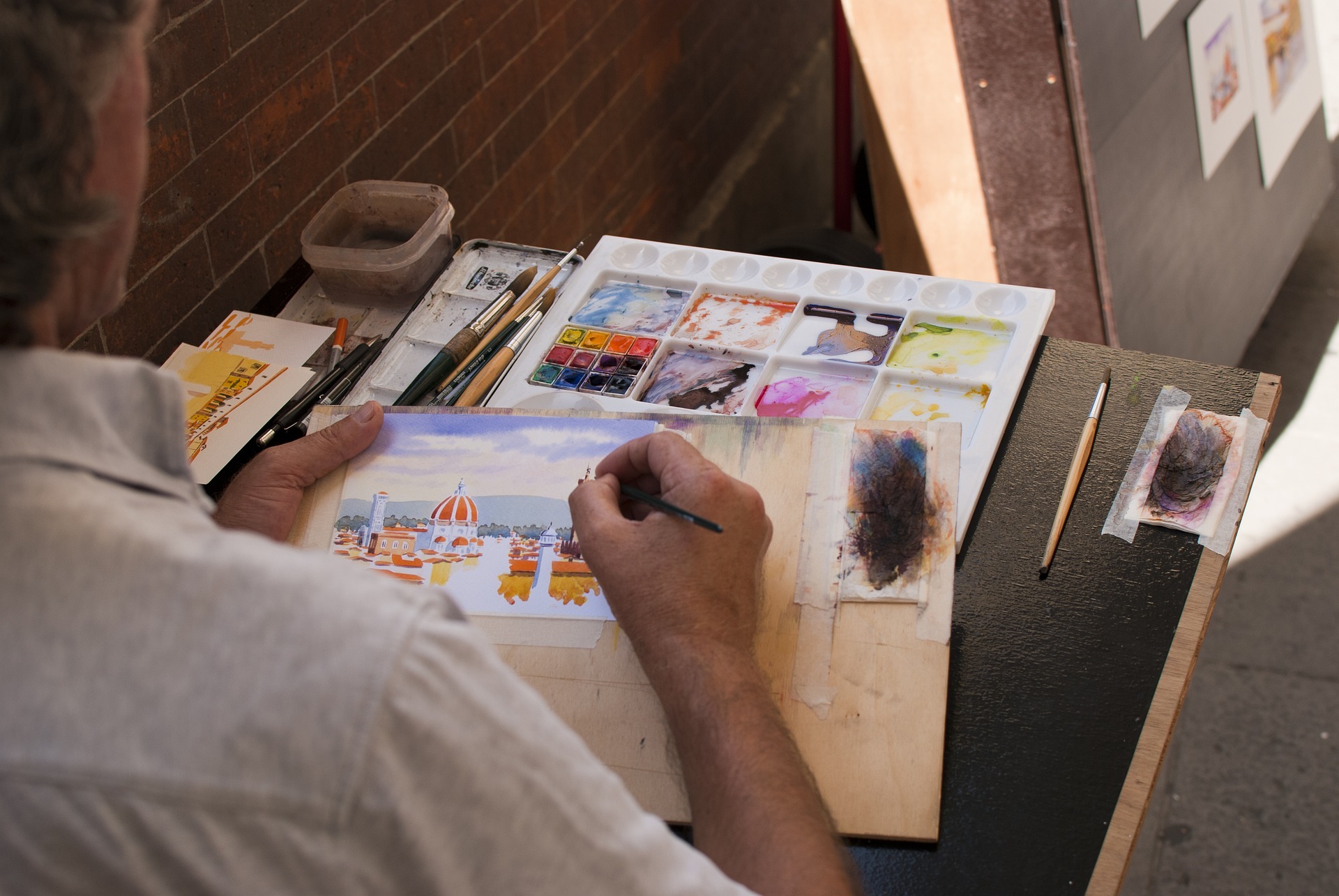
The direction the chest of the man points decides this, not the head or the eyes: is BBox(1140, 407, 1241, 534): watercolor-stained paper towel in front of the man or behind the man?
in front

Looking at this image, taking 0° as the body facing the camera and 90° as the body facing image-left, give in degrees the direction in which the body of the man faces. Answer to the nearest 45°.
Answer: approximately 225°

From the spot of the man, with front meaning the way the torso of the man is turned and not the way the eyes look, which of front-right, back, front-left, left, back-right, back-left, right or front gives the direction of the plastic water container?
front-left

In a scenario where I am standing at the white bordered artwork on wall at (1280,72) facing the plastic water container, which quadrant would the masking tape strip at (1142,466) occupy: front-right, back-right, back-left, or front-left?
front-left

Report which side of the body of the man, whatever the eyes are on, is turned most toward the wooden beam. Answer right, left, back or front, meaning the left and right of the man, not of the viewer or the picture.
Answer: front

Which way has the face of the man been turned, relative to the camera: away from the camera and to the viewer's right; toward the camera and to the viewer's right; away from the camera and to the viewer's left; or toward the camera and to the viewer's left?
away from the camera and to the viewer's right

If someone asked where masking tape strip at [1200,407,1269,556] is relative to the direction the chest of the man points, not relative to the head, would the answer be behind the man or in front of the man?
in front

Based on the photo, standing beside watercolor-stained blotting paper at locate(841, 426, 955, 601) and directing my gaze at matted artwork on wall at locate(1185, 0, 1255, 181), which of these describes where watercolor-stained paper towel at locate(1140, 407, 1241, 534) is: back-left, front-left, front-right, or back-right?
front-right
